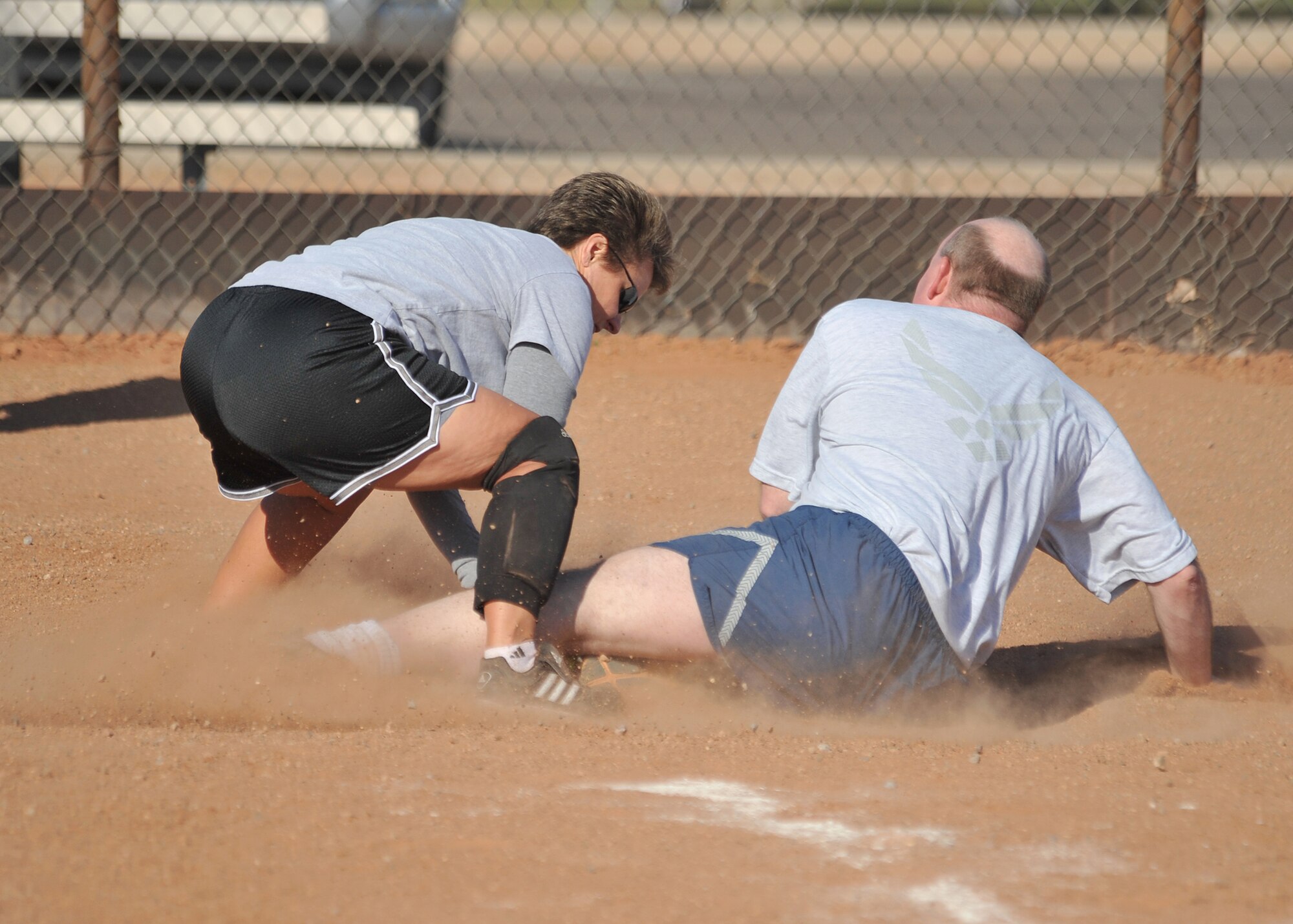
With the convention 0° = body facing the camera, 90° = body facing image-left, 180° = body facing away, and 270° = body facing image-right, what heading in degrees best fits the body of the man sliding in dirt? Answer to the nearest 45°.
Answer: approximately 135°

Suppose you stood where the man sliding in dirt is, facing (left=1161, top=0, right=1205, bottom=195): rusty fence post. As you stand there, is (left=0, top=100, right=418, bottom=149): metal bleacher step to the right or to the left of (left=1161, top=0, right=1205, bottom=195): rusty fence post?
left

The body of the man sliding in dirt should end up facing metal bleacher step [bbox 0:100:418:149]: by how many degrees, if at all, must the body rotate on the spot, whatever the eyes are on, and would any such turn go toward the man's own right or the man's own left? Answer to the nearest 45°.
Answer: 0° — they already face it

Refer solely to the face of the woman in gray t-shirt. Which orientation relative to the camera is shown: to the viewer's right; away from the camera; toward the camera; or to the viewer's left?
to the viewer's right

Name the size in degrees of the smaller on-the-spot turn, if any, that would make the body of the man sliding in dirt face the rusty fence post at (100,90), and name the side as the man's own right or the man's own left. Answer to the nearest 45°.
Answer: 0° — they already face it

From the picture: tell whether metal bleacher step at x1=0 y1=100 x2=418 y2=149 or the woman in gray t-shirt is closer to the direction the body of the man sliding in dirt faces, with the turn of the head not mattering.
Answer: the metal bleacher step

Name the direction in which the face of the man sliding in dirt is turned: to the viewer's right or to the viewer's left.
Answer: to the viewer's left

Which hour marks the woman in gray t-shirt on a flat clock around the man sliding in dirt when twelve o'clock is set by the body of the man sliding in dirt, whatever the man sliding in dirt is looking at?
The woman in gray t-shirt is roughly at 10 o'clock from the man sliding in dirt.
